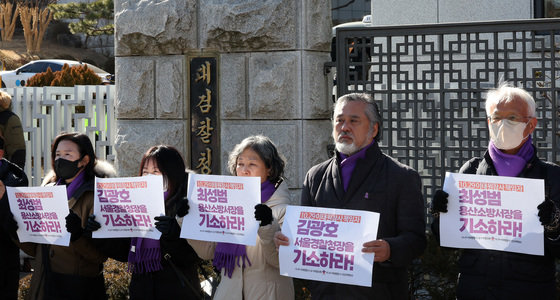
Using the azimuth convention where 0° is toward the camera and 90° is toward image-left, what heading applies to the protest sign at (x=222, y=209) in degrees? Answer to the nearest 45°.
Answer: approximately 0°

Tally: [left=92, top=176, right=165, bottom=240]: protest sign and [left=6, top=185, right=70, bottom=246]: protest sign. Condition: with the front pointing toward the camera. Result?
2

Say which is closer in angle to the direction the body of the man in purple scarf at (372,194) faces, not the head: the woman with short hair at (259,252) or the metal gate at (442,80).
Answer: the woman with short hair

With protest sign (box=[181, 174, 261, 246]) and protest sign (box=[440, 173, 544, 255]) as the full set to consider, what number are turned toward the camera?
2

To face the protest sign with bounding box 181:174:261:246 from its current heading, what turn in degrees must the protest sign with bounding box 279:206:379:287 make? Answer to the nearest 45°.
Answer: approximately 135° to its right

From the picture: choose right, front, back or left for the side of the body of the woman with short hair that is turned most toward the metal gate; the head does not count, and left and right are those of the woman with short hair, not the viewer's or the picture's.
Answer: back

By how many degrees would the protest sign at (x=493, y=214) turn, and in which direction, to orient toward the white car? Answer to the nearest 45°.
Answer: approximately 135° to its right

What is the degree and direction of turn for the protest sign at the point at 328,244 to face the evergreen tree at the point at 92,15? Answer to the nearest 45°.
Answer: approximately 180°

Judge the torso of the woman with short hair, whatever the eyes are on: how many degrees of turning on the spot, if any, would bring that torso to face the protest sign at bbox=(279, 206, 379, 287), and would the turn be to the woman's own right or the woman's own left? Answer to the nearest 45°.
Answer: approximately 90° to the woman's own left

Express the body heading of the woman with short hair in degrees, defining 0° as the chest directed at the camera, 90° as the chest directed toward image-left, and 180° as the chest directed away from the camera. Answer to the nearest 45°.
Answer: approximately 45°

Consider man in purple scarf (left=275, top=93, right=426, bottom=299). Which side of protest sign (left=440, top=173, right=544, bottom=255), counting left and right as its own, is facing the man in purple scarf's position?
right

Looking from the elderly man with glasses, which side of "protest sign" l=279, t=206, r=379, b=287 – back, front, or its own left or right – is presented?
left

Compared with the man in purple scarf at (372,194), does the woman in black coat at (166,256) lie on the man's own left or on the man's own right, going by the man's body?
on the man's own right

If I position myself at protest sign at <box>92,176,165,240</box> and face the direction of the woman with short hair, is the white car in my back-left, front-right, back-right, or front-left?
back-left
